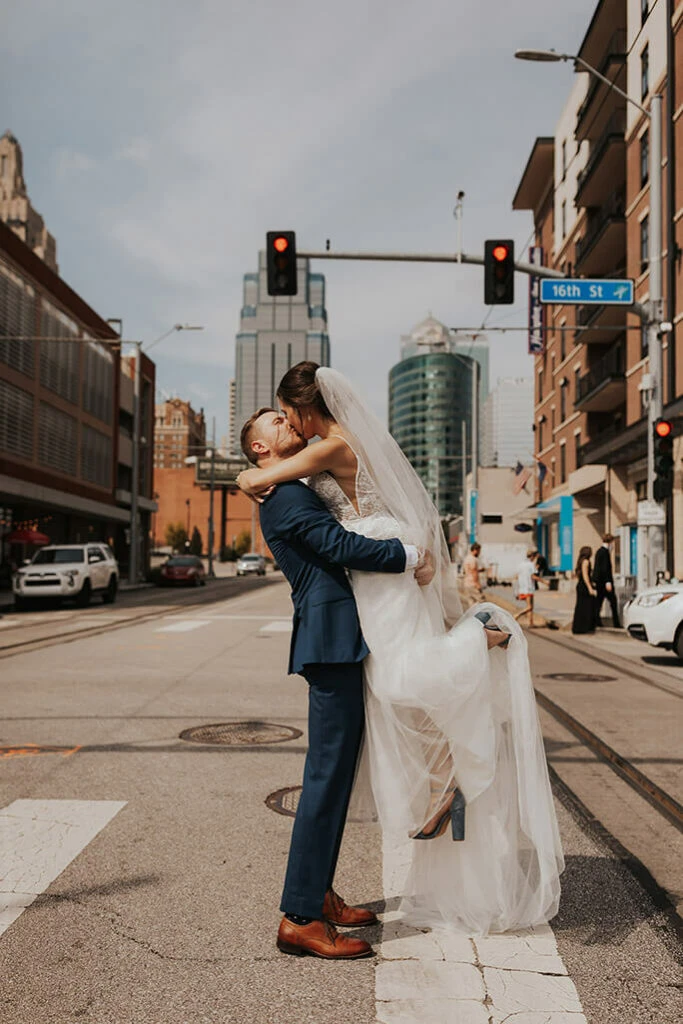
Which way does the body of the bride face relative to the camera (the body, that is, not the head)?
to the viewer's left

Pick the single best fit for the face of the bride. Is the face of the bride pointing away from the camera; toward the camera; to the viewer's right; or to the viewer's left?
to the viewer's left

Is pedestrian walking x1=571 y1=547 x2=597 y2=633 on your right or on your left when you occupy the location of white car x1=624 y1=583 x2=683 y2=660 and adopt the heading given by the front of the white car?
on your right

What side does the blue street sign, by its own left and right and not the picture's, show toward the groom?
front

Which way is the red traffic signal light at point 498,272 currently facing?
toward the camera

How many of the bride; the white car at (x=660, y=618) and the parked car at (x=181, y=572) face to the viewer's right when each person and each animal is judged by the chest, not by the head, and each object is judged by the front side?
0

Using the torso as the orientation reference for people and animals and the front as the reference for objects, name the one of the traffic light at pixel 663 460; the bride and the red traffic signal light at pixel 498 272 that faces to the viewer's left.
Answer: the bride

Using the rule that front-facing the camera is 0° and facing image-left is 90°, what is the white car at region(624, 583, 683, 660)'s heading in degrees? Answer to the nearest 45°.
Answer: approximately 45°

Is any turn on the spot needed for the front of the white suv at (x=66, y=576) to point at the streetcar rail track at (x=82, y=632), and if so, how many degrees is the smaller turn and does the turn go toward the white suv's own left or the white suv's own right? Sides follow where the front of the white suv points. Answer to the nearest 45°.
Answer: approximately 45° to the white suv's own left

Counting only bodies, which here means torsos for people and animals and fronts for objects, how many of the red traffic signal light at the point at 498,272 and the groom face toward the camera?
1

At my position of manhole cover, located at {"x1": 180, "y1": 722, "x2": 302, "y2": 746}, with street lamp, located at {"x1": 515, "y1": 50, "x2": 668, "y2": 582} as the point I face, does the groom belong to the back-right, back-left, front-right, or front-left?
back-right

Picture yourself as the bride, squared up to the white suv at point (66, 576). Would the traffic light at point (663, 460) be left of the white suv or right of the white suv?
right

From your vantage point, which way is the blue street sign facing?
toward the camera

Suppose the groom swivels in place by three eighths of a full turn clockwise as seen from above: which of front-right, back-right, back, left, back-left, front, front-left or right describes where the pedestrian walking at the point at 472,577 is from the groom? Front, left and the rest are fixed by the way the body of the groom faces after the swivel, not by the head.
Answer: back-right

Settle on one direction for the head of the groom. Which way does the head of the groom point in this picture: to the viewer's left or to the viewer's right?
to the viewer's right

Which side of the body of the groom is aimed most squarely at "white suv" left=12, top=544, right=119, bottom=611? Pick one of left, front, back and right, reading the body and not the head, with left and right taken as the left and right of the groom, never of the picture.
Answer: left

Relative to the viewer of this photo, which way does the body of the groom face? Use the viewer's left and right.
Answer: facing to the right of the viewer

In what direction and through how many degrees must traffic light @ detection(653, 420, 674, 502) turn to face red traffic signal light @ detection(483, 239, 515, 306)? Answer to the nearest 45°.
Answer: approximately 45° to its right
